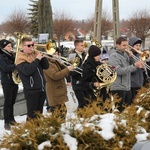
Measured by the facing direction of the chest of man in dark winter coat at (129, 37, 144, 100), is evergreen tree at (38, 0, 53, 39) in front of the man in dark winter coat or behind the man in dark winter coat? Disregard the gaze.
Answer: behind
